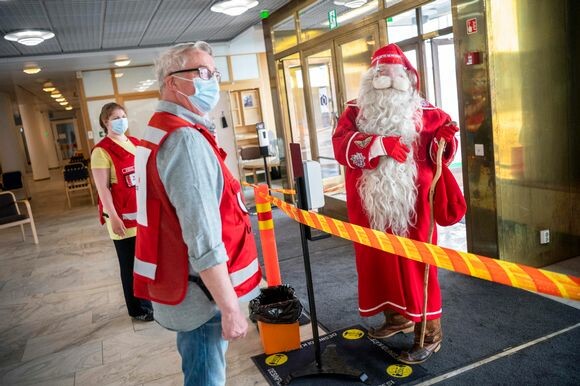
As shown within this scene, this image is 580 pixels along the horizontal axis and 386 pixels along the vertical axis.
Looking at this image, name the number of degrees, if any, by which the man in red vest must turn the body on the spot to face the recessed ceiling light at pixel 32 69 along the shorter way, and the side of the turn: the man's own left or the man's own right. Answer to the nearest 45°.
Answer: approximately 90° to the man's own left

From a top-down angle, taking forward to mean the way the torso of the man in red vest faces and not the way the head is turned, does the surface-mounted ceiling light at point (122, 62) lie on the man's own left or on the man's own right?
on the man's own left

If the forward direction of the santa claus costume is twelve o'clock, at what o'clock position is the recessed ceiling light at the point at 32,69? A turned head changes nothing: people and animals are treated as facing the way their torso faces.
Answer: The recessed ceiling light is roughly at 3 o'clock from the santa claus costume.

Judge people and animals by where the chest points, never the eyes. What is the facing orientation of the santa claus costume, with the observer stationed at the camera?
facing the viewer and to the left of the viewer

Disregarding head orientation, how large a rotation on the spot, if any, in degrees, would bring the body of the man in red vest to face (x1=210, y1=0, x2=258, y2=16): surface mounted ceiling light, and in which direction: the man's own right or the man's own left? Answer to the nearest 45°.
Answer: approximately 90° to the man's own left

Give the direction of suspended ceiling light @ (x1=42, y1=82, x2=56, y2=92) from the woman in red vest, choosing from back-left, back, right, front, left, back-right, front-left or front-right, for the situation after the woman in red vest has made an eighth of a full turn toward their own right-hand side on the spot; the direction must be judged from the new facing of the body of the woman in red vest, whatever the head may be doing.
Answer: back

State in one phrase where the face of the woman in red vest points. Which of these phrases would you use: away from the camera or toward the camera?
toward the camera

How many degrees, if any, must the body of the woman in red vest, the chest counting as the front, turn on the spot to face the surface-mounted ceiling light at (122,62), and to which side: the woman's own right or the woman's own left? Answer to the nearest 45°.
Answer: approximately 135° to the woman's own left

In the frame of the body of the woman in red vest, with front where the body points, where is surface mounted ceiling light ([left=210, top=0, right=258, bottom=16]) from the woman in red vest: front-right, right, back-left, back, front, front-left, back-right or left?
left

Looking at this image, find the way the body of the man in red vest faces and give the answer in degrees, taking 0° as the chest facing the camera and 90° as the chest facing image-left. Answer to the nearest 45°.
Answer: approximately 270°

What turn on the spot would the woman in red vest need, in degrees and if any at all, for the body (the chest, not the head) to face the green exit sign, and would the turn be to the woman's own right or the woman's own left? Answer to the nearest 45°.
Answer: approximately 90° to the woman's own left

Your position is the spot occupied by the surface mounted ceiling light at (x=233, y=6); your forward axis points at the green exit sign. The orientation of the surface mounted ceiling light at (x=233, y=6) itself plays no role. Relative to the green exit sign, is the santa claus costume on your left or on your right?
right

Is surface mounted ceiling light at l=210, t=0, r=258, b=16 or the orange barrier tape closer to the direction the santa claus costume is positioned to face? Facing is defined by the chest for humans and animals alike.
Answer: the orange barrier tape
